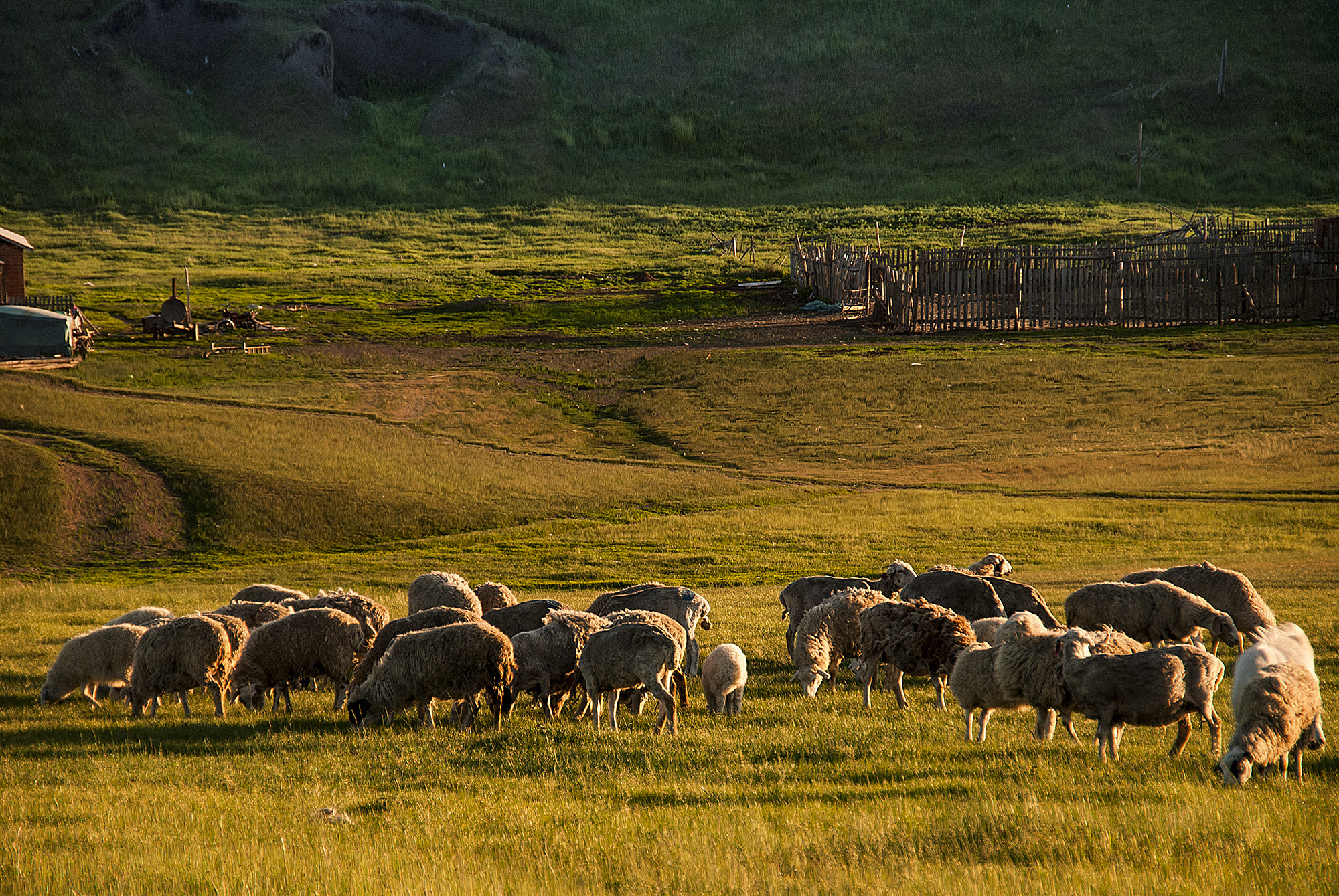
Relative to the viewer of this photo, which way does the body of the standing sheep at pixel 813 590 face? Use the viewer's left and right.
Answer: facing to the right of the viewer

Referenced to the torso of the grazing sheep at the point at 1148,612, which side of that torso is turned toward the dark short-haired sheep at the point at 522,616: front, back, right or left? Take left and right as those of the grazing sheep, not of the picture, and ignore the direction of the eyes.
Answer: back

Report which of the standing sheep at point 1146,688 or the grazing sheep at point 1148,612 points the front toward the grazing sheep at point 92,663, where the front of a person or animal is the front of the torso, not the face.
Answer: the standing sheep at point 1146,688

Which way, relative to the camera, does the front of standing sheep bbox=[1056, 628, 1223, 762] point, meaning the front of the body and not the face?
to the viewer's left

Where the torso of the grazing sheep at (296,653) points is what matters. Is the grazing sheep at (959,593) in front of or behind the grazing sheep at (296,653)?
behind

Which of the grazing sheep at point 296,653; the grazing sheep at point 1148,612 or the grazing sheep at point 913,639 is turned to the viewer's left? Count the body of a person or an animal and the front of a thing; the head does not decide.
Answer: the grazing sheep at point 296,653

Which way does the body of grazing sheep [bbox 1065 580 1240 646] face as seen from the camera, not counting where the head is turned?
to the viewer's right

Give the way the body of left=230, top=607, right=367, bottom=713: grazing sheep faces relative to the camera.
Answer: to the viewer's left

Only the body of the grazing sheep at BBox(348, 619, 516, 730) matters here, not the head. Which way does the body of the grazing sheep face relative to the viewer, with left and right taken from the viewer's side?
facing to the left of the viewer

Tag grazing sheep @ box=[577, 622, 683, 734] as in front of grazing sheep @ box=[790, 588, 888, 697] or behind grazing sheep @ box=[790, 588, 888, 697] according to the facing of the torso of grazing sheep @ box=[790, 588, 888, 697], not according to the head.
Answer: in front

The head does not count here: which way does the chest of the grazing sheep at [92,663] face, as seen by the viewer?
to the viewer's left
